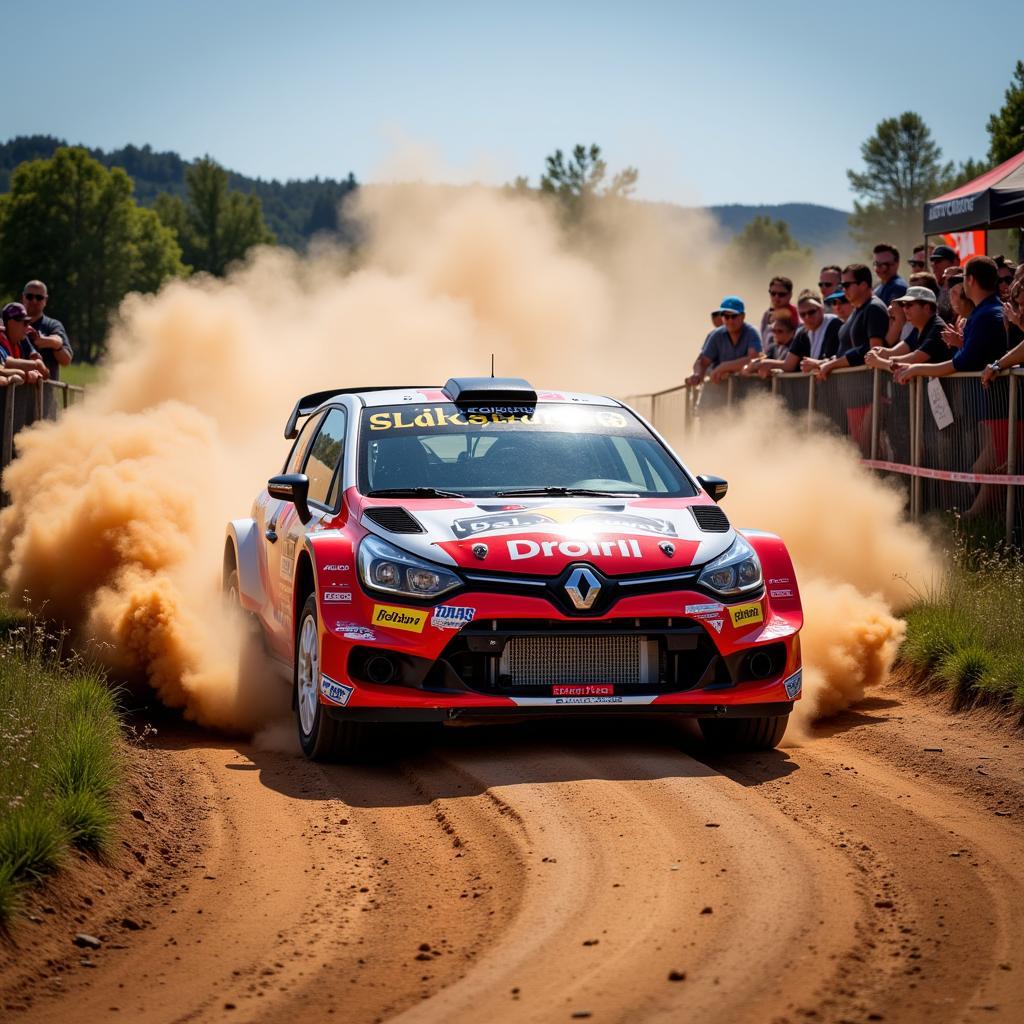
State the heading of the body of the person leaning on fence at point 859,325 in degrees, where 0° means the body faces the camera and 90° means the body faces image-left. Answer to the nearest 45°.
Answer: approximately 45°

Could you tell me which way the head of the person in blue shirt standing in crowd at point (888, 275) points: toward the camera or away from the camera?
toward the camera

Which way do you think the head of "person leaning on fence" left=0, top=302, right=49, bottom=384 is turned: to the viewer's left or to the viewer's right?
to the viewer's right

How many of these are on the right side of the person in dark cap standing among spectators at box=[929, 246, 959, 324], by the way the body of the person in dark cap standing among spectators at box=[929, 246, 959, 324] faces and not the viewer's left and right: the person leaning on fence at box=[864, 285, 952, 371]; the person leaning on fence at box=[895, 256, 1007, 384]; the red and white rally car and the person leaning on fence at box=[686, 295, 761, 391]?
1

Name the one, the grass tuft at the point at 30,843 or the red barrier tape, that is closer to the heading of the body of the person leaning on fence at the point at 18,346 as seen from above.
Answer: the red barrier tape

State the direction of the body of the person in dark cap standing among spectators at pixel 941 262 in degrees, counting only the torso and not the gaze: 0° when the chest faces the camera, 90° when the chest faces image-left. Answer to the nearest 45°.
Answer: approximately 45°

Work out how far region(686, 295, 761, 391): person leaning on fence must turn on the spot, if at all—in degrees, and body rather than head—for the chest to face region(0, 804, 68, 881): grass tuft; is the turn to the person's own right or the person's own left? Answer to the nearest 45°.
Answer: approximately 45° to the person's own left

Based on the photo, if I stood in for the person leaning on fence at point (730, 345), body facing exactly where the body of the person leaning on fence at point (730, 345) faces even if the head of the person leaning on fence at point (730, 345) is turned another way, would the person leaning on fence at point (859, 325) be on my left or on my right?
on my left

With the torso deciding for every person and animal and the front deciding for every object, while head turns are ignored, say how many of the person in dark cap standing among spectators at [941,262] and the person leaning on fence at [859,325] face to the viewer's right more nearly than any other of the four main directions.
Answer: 0

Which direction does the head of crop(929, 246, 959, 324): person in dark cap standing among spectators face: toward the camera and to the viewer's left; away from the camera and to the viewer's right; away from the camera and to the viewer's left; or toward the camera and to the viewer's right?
toward the camera and to the viewer's left

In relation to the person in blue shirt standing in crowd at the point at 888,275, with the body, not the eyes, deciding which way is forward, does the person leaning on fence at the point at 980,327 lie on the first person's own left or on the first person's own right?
on the first person's own left

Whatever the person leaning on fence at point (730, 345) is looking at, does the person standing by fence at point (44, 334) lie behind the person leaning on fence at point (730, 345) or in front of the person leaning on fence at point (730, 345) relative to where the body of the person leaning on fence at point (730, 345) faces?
in front

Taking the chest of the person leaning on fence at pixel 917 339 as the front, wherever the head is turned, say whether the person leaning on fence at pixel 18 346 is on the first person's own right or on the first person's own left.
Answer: on the first person's own right
